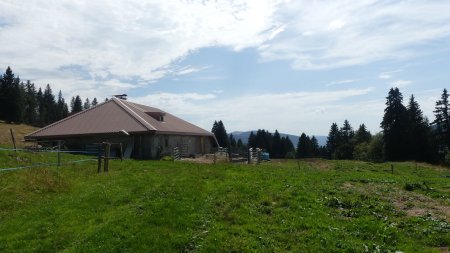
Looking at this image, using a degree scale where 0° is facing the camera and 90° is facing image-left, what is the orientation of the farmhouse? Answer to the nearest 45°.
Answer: approximately 315°
